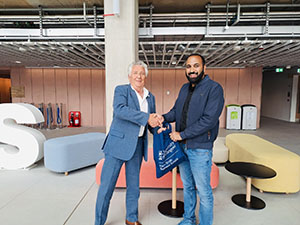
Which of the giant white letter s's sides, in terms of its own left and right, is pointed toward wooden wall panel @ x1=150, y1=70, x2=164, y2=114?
back

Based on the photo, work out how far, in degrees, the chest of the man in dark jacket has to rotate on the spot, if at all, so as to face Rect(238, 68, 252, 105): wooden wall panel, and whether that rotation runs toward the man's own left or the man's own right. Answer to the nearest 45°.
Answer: approximately 135° to the man's own right

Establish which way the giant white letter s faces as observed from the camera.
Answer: facing the viewer and to the left of the viewer

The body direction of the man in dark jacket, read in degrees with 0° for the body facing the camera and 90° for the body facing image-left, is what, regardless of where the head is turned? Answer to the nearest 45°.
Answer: approximately 45°

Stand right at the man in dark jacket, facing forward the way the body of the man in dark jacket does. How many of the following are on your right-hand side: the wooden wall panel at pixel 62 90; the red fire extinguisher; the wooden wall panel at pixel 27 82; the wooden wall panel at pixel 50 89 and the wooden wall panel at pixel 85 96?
5

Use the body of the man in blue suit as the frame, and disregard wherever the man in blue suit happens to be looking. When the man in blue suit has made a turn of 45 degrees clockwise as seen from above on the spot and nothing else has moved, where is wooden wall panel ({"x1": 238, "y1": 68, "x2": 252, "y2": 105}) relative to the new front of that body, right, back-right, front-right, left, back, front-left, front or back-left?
back-left

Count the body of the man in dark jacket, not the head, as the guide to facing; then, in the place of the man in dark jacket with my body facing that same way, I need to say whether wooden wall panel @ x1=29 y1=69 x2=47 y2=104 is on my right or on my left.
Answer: on my right

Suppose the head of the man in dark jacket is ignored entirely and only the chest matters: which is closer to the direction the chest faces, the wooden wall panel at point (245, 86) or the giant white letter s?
the giant white letter s

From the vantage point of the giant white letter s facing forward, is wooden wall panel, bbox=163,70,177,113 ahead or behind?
behind

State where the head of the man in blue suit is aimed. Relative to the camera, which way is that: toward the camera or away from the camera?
toward the camera

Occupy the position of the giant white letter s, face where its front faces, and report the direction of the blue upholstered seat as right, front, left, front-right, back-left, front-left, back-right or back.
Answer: left

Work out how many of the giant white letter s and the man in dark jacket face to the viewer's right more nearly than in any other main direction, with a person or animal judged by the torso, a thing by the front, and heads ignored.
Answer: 0

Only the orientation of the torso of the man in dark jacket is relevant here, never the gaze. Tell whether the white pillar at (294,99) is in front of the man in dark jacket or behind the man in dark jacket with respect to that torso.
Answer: behind

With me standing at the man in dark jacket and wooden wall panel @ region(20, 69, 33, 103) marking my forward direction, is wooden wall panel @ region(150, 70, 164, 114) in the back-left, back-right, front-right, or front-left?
front-right

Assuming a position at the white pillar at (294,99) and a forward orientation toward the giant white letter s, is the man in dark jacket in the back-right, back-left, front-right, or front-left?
front-left

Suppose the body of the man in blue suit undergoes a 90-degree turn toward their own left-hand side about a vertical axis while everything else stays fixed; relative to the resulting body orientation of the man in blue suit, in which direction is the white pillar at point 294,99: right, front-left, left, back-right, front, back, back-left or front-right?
front

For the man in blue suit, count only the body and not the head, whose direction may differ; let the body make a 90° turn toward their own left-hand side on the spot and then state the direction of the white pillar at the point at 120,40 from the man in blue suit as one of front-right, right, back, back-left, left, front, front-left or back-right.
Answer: front-left

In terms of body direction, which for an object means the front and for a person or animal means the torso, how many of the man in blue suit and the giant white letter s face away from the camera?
0
